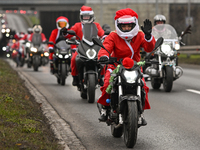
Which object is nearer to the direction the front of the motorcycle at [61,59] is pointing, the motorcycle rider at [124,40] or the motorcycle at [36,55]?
the motorcycle rider

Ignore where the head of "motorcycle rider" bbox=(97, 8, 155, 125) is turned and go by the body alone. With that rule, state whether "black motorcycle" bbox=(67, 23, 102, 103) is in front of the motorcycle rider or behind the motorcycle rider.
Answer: behind

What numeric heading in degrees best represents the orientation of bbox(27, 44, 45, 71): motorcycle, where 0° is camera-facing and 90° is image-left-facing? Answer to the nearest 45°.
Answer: approximately 0°

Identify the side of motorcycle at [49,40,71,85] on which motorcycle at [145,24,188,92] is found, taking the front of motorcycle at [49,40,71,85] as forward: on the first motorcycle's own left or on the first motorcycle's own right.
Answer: on the first motorcycle's own left

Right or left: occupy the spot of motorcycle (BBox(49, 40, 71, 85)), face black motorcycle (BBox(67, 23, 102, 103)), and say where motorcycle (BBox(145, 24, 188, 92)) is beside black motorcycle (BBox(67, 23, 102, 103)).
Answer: left

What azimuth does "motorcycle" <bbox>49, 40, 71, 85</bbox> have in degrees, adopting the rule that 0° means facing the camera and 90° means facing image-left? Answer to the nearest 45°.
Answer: approximately 0°
